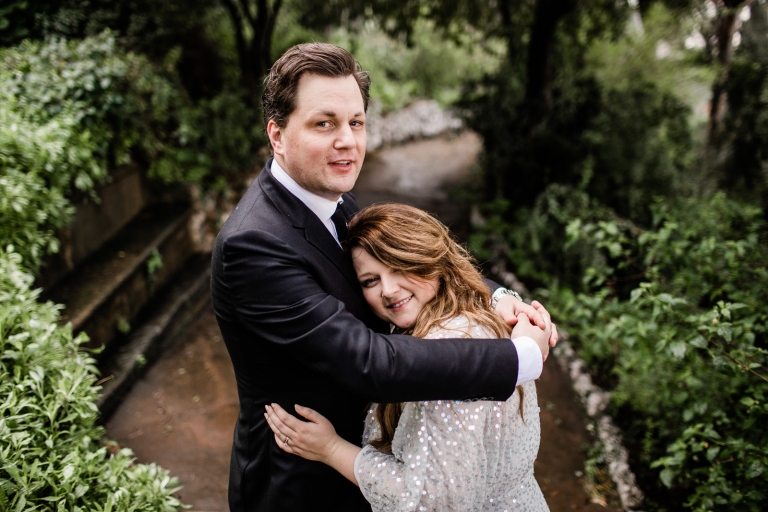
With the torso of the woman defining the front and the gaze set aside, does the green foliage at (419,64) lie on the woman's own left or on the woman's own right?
on the woman's own right

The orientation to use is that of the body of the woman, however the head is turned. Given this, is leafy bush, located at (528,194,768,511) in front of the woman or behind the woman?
behind

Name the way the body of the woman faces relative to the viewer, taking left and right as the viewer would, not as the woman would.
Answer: facing to the left of the viewer

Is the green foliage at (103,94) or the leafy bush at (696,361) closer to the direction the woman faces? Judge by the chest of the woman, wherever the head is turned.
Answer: the green foliage

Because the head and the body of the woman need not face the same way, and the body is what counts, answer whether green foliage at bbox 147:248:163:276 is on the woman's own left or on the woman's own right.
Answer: on the woman's own right

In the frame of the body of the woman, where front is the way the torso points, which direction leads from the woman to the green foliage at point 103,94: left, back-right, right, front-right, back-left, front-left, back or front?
front-right

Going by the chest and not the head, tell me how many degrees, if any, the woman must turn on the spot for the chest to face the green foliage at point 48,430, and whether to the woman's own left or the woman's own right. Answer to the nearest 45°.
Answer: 0° — they already face it
